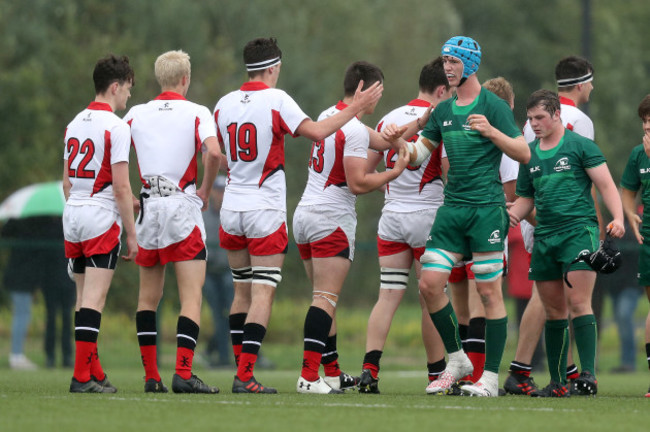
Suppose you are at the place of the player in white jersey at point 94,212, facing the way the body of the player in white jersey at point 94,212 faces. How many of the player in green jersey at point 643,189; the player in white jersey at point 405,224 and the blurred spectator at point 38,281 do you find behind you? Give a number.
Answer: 0

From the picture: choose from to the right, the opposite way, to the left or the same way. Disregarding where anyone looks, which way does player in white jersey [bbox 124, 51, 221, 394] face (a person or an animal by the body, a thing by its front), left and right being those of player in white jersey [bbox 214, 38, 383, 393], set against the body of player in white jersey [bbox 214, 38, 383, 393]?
the same way

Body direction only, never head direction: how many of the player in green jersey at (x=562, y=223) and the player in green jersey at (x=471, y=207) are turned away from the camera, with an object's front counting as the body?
0

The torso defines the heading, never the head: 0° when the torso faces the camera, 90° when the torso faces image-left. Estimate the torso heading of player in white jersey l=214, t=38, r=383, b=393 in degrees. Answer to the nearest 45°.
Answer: approximately 225°

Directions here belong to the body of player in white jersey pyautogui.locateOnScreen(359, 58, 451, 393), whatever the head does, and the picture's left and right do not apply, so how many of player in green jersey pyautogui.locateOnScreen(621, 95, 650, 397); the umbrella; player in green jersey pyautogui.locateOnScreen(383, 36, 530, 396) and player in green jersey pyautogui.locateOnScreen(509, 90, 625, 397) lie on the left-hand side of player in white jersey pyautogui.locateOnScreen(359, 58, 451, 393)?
1

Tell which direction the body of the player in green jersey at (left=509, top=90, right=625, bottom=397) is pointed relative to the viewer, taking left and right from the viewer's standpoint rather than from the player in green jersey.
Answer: facing the viewer and to the left of the viewer

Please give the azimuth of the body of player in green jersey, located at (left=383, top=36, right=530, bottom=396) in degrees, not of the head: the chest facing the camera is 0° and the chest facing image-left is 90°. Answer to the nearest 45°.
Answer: approximately 45°

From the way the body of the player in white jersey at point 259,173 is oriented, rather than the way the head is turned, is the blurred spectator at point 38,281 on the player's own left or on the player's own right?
on the player's own left

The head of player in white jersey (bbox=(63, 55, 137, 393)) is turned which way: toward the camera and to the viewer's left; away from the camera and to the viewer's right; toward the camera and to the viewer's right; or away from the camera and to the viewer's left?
away from the camera and to the viewer's right

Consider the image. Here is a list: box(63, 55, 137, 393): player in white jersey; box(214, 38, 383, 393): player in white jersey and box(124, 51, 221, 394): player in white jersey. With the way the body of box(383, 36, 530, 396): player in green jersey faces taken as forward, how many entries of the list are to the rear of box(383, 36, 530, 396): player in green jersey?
0

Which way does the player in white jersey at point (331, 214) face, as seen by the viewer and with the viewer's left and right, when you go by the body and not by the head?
facing away from the viewer and to the right of the viewer

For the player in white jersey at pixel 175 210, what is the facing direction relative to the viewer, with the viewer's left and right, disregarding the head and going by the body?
facing away from the viewer and to the right of the viewer

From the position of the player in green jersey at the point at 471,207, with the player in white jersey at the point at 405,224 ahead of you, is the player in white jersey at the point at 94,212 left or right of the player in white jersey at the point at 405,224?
left

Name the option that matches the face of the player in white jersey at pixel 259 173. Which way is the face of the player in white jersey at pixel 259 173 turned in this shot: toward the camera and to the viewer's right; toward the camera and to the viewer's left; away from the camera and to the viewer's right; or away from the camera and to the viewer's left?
away from the camera and to the viewer's right

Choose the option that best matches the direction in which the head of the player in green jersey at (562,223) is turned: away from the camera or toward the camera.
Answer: toward the camera
